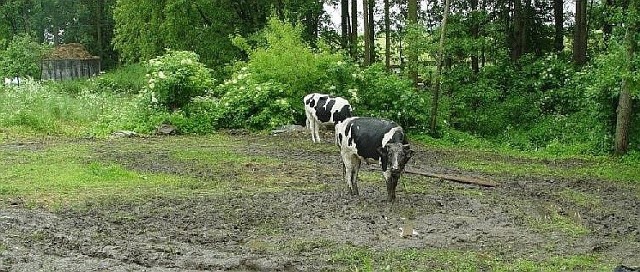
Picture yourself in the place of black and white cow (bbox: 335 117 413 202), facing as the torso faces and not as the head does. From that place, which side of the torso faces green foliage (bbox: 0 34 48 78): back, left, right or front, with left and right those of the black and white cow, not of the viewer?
back

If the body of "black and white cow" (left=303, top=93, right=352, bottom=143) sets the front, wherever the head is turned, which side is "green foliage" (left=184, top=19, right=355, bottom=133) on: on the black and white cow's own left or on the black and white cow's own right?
on the black and white cow's own left

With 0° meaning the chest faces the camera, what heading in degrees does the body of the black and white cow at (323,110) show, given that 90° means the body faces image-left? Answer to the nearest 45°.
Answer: approximately 270°

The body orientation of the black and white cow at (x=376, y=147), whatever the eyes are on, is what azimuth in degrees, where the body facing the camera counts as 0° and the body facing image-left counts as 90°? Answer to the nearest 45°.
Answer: approximately 315°

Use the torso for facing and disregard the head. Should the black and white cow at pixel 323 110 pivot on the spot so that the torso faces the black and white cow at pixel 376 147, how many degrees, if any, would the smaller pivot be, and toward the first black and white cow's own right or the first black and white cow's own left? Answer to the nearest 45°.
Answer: approximately 90° to the first black and white cow's own right

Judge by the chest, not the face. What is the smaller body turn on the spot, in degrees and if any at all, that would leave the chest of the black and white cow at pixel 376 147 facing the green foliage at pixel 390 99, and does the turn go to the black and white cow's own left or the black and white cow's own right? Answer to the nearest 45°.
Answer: approximately 135° to the black and white cow's own left

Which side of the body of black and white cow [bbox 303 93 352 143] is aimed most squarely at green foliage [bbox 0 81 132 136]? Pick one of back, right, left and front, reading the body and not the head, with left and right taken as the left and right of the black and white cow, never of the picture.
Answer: back

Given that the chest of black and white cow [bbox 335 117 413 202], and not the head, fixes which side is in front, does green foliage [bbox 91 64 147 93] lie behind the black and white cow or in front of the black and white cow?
behind

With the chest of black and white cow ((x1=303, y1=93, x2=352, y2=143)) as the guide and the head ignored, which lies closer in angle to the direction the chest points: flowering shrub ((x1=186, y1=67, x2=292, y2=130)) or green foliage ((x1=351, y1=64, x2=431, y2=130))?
the green foliage

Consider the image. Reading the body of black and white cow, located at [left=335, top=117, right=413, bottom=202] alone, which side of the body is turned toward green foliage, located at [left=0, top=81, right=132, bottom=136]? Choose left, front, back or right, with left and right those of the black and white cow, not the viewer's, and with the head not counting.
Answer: back

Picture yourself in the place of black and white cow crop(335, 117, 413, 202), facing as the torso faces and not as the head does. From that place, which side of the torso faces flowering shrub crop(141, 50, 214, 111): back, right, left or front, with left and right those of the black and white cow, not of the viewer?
back

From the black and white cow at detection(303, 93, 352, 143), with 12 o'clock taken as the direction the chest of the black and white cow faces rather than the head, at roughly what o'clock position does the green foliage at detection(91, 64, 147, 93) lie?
The green foliage is roughly at 8 o'clock from the black and white cow.

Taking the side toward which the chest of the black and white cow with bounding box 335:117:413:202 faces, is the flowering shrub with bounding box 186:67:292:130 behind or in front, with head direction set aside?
behind

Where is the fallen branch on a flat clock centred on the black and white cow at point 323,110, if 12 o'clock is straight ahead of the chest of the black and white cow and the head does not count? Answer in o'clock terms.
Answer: The fallen branch is roughly at 2 o'clock from the black and white cow.
